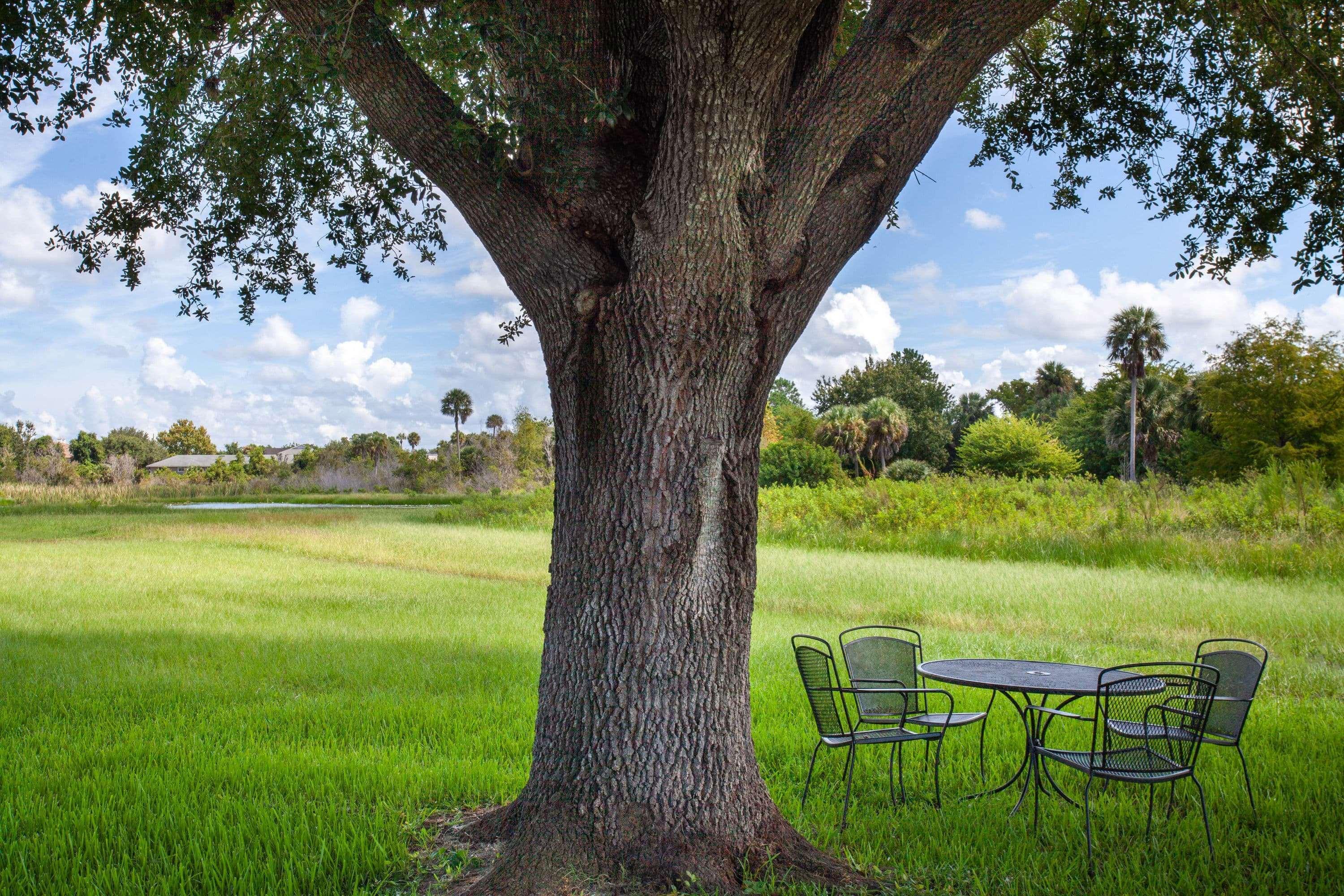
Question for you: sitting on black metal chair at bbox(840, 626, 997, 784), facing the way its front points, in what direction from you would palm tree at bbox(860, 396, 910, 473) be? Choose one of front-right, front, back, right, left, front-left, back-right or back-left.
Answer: back-left

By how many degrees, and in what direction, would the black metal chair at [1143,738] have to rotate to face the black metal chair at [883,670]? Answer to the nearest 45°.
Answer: approximately 45° to its left

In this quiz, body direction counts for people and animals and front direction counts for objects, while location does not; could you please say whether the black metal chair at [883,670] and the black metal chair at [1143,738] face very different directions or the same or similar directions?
very different directions

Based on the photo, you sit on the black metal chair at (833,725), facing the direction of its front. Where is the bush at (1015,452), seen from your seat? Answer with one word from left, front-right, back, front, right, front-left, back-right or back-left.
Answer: front-left

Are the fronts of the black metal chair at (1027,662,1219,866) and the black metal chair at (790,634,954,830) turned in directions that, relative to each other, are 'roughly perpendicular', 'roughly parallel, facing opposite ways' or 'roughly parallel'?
roughly perpendicular

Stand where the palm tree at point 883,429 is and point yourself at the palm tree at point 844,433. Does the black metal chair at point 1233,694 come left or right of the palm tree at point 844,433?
left

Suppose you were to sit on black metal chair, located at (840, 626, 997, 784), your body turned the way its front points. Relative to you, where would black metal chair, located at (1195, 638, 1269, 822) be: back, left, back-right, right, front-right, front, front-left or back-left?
front-left

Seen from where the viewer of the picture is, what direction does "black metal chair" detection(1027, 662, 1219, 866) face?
facing away from the viewer and to the left of the viewer

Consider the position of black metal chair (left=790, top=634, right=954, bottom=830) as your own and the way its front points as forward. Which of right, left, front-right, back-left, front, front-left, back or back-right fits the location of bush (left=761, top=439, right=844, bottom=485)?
front-left

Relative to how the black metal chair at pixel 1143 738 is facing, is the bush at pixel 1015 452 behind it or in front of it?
in front

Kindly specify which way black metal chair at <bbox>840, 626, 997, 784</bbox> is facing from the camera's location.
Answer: facing the viewer and to the right of the viewer

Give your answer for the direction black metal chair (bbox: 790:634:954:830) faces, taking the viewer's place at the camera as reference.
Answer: facing away from the viewer and to the right of the viewer

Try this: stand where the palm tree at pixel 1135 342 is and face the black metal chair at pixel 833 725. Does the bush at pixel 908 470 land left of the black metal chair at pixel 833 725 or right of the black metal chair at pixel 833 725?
right

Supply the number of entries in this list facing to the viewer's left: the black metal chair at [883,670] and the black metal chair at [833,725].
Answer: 0

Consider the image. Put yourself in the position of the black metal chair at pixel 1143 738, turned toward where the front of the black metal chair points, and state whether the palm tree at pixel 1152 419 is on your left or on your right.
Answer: on your right
